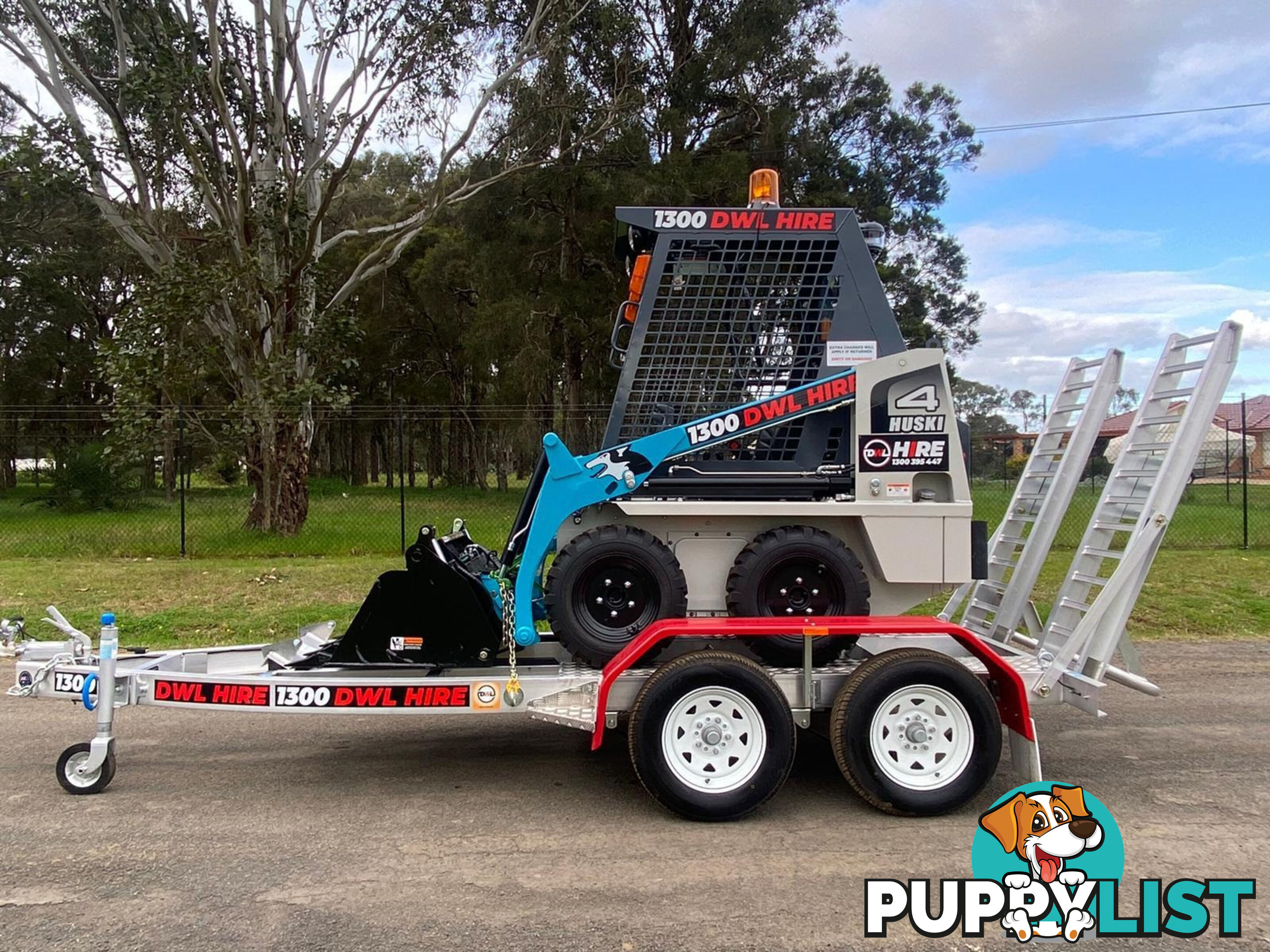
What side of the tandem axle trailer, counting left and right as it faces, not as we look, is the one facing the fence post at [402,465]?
right

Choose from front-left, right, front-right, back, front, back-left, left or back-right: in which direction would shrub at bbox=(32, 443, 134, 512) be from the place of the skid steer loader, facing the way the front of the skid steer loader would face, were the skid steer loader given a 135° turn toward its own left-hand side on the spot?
back

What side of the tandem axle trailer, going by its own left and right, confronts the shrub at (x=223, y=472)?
right

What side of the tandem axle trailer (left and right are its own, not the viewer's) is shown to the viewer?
left

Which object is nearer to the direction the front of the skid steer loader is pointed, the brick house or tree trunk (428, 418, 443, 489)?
the tree trunk

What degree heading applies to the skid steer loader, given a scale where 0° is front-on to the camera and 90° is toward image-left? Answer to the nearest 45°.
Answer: approximately 90°

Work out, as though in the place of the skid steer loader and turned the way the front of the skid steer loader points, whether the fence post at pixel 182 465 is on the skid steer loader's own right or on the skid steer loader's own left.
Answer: on the skid steer loader's own right

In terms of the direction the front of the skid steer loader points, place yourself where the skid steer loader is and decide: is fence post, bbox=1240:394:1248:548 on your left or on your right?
on your right
